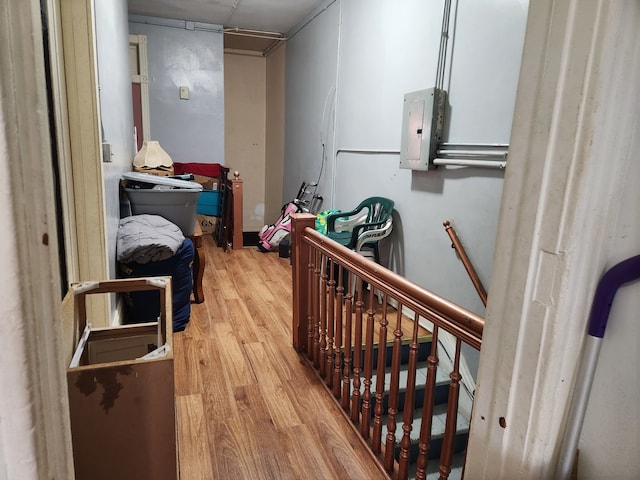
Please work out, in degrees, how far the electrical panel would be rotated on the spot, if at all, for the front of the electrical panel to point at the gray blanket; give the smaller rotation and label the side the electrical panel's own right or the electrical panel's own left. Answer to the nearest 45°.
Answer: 0° — it already faces it

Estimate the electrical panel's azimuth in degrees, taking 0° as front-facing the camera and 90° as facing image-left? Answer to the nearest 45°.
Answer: approximately 45°
